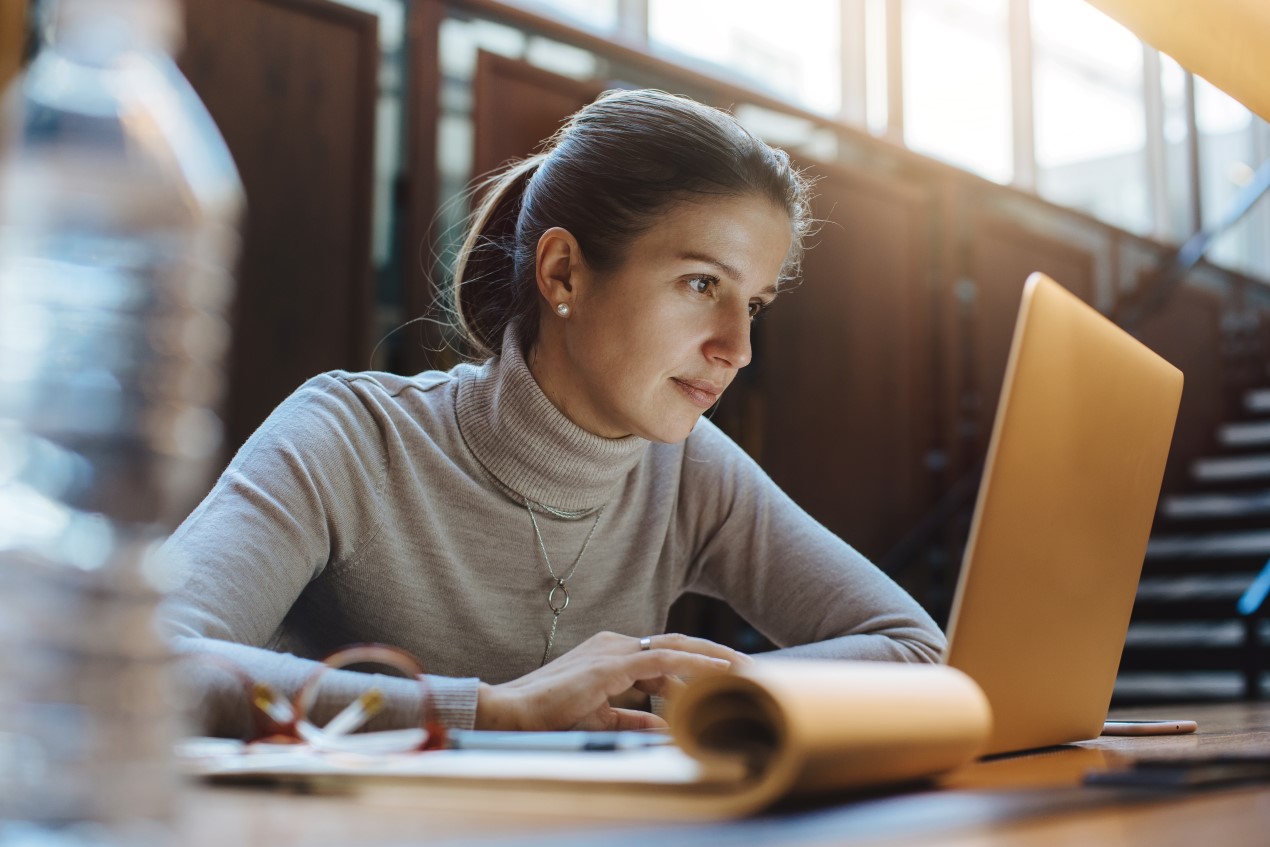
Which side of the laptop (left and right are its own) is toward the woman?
front

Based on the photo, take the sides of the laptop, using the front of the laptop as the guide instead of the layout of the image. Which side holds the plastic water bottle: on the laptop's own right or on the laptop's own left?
on the laptop's own left

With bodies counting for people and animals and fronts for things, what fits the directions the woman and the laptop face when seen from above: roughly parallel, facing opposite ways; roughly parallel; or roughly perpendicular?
roughly parallel, facing opposite ways

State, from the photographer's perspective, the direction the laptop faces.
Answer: facing away from the viewer and to the left of the viewer

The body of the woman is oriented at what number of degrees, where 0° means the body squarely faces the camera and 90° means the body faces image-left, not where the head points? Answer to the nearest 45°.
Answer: approximately 315°

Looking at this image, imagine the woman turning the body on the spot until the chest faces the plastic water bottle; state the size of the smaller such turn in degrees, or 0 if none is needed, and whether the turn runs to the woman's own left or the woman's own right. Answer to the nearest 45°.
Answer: approximately 45° to the woman's own right
